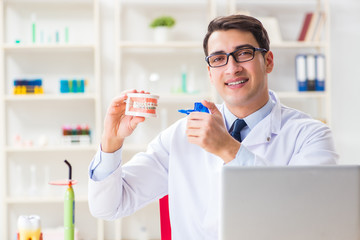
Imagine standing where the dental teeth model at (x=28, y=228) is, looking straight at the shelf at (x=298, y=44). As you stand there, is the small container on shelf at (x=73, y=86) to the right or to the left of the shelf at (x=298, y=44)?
left

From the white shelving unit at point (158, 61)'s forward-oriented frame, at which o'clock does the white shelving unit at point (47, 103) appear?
the white shelving unit at point (47, 103) is roughly at 3 o'clock from the white shelving unit at point (158, 61).

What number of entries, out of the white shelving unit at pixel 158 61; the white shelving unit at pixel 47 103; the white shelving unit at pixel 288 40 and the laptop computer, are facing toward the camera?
3

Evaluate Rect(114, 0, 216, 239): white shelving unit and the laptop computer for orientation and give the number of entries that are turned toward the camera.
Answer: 1

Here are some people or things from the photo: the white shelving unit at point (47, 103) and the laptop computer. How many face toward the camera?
1

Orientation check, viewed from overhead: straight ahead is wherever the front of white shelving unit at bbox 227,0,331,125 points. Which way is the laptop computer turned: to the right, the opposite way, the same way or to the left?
the opposite way

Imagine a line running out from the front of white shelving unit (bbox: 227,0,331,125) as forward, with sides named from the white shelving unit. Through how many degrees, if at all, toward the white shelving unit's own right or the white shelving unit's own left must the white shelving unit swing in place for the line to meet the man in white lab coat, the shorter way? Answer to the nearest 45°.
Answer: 0° — it already faces them

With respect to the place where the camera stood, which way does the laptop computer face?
facing away from the viewer

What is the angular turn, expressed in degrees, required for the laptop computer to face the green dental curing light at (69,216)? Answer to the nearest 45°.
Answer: approximately 45° to its left
